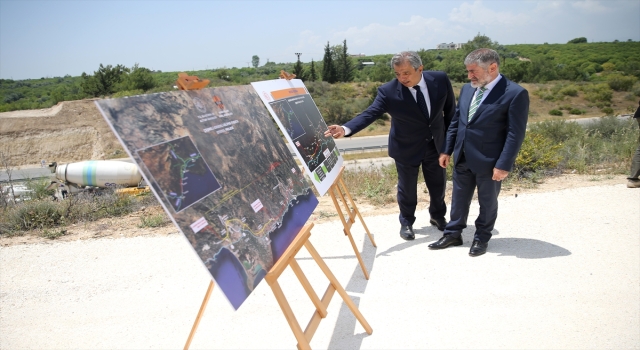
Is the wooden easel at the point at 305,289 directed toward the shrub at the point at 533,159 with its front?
no

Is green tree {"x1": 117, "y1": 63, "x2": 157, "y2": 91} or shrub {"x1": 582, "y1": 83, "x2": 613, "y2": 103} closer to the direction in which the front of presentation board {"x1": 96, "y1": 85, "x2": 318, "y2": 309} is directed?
the shrub

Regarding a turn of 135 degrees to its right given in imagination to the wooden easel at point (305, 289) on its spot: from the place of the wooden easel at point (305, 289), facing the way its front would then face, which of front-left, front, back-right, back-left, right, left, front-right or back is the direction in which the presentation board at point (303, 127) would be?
right

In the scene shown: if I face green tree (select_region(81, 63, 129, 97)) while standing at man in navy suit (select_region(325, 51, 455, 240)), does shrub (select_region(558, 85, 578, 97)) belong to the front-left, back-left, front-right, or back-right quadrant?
front-right

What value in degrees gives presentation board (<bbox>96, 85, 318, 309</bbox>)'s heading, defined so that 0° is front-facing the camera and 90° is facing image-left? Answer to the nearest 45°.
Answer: approximately 315°

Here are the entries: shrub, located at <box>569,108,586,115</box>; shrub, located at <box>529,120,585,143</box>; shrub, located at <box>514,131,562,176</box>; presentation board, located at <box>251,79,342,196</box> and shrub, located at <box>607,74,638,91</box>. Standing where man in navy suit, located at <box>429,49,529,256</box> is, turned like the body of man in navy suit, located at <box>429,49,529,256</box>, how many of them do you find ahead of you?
1

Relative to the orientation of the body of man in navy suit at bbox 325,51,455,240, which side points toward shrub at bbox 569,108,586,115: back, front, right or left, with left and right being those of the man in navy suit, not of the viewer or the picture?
back

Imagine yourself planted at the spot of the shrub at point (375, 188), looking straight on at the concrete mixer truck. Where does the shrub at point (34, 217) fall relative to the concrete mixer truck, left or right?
left

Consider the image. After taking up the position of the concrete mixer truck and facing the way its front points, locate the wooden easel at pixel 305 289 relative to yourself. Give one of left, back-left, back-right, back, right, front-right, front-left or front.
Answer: right

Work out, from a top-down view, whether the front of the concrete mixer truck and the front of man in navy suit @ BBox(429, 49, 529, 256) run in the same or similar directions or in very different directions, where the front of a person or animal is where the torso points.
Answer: very different directions

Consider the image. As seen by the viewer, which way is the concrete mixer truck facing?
to the viewer's right
